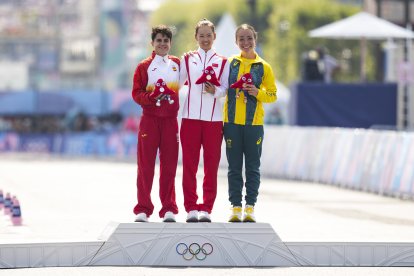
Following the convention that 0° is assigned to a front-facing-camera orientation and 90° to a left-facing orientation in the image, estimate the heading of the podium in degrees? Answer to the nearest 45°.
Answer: approximately 0°

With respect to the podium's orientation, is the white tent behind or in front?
behind

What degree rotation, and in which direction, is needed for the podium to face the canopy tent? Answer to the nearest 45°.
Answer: approximately 180°

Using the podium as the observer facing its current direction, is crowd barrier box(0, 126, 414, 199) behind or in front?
behind
